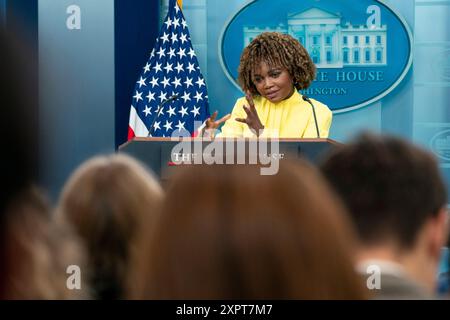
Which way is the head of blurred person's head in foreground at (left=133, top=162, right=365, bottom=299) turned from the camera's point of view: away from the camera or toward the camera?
away from the camera

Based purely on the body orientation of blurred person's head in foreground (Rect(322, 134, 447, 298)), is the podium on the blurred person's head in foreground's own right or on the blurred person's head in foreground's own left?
on the blurred person's head in foreground's own left

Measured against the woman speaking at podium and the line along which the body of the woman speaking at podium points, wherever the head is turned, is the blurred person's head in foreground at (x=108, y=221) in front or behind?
in front

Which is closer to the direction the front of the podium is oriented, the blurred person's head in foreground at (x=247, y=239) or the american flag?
the blurred person's head in foreground

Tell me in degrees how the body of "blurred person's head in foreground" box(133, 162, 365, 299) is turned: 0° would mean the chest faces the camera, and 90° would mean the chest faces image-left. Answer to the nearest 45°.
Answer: approximately 180°

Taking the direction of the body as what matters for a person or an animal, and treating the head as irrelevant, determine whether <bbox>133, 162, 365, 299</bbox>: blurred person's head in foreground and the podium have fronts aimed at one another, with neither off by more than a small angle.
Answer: yes

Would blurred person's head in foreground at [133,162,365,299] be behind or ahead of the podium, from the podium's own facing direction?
ahead

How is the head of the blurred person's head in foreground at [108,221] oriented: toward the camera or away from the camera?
away from the camera

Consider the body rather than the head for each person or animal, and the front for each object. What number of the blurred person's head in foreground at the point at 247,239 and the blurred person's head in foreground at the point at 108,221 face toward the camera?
0

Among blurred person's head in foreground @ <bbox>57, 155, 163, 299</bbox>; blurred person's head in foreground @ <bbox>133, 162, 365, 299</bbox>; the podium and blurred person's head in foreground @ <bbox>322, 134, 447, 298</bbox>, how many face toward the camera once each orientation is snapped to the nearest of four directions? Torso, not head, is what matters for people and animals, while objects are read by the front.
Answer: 1

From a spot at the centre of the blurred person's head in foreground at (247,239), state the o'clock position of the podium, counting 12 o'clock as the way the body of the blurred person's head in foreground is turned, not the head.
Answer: The podium is roughly at 12 o'clock from the blurred person's head in foreground.

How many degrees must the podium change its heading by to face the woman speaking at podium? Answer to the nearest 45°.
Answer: approximately 180°

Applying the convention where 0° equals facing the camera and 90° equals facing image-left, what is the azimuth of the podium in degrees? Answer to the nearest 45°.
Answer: approximately 0°

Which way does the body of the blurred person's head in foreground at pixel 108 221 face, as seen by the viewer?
away from the camera

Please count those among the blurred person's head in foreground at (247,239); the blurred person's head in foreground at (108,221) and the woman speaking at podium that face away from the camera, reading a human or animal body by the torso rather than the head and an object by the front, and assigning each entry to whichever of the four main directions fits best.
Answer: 2

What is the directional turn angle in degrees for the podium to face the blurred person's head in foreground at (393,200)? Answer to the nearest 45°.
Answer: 0° — it already faces them

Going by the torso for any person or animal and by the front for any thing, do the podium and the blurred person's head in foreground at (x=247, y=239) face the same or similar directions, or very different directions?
very different directions
